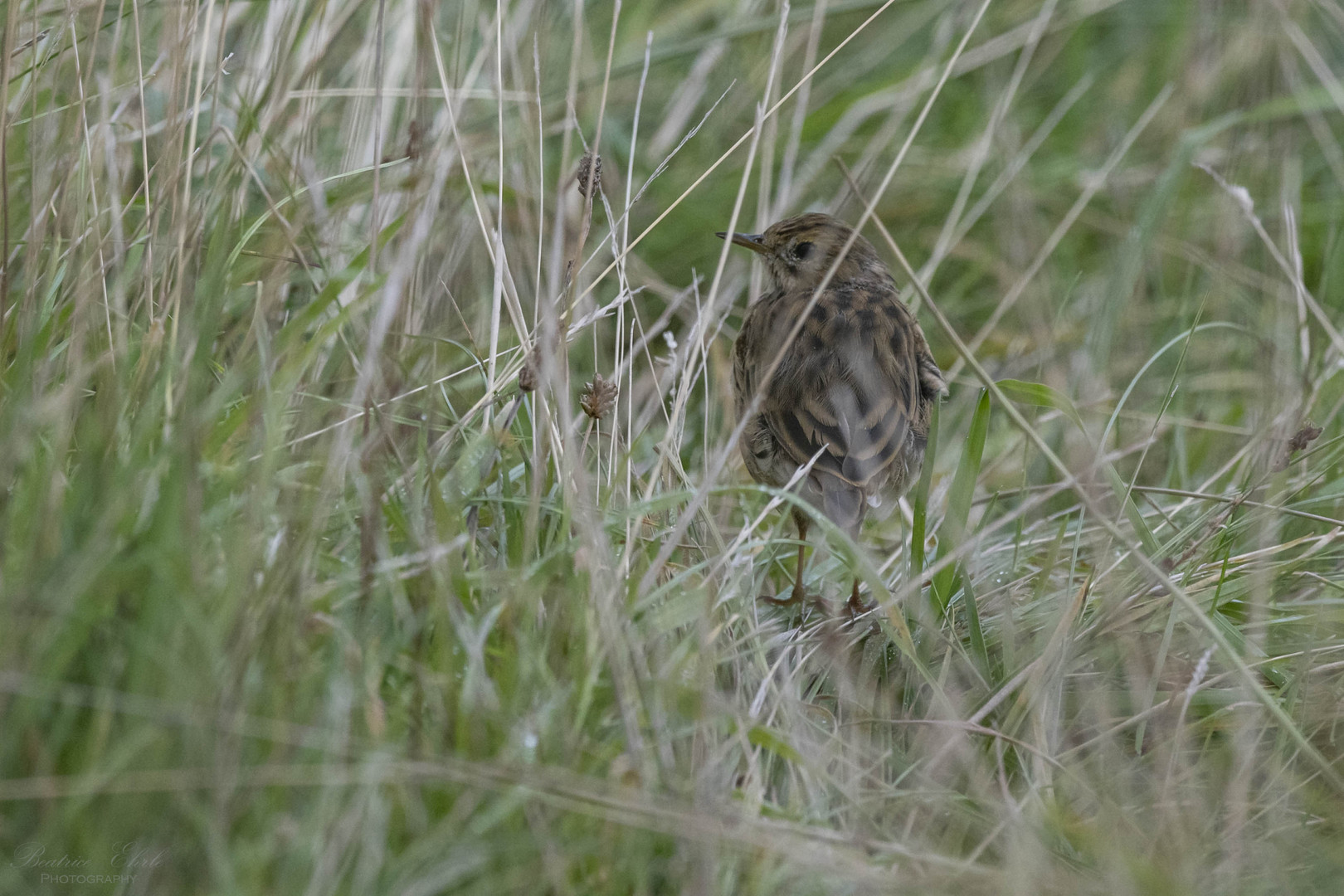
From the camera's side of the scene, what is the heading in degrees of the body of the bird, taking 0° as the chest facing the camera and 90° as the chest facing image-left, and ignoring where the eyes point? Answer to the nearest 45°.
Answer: approximately 180°
